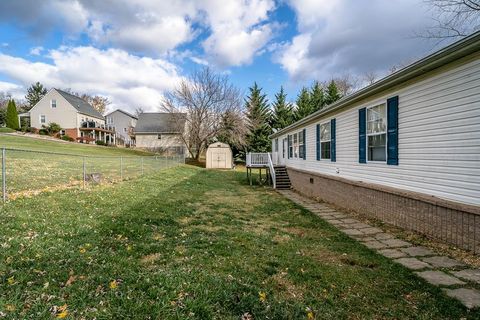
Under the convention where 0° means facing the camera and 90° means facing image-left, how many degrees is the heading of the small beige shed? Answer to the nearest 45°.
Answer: approximately 0°

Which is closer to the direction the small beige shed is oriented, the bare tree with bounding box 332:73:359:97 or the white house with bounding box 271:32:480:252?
the white house

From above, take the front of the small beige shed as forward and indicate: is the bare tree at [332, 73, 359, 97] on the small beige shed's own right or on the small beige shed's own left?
on the small beige shed's own left

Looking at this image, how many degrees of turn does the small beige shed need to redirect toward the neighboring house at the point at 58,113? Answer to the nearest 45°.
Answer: approximately 135° to its right

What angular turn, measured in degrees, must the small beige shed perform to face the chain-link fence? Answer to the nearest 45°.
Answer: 0° — it already faces it

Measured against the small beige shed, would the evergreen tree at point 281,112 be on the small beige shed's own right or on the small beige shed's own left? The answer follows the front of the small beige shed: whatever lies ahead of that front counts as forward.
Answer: on the small beige shed's own left
